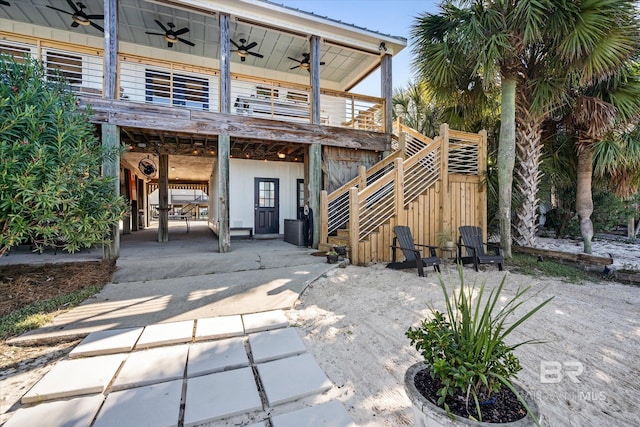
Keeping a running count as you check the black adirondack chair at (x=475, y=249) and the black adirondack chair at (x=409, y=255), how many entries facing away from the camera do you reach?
0

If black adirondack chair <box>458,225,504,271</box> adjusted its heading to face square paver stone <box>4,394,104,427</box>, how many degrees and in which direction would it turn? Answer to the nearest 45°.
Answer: approximately 45° to its right

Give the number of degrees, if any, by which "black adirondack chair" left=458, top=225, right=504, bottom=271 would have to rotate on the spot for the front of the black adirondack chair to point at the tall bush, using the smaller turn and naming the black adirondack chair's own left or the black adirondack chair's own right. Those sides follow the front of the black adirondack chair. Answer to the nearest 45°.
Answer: approximately 90° to the black adirondack chair's own right

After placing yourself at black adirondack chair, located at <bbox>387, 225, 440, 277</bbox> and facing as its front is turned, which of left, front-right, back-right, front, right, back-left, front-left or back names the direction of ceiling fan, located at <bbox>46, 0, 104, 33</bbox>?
back-right

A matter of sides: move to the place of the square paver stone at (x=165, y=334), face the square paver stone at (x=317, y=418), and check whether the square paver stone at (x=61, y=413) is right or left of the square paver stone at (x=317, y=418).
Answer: right

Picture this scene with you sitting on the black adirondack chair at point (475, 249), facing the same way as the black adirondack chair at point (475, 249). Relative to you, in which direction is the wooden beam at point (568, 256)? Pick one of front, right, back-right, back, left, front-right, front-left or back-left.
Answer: left

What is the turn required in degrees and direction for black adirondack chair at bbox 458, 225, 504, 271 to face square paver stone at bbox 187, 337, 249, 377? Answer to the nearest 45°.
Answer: approximately 45° to its right

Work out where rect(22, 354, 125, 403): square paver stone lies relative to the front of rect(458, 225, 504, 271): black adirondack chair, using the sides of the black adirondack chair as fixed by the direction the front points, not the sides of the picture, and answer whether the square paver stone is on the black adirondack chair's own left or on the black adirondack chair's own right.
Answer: on the black adirondack chair's own right

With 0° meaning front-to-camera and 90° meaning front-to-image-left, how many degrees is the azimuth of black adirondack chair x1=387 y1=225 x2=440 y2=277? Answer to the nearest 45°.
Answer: approximately 315°

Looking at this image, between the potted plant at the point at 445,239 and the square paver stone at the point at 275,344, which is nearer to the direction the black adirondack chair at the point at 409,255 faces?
the square paver stone

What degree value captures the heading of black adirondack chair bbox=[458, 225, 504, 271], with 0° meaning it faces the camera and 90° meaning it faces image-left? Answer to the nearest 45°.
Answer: approximately 315°

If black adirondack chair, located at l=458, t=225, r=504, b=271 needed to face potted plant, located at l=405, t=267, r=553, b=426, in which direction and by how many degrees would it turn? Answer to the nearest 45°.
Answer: approximately 45° to its right
